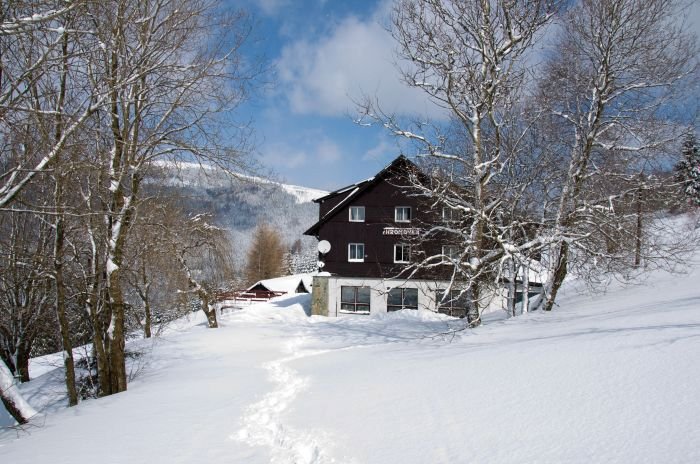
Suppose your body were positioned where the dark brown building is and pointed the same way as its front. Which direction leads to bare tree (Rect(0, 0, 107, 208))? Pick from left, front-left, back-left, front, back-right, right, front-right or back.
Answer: front

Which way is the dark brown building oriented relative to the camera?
toward the camera
